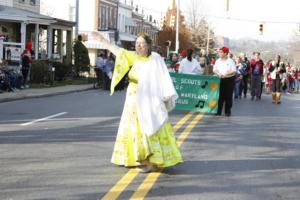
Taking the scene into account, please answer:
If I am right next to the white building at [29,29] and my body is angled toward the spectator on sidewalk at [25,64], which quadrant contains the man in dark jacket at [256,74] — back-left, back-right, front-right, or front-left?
front-left

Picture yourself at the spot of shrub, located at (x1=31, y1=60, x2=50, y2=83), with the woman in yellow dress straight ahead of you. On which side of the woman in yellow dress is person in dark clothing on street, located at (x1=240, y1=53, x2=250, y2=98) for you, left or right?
left

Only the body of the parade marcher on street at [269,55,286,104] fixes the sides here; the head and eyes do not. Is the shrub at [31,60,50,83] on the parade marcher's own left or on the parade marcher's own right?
on the parade marcher's own right

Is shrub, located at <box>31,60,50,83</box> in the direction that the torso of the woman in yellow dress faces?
no

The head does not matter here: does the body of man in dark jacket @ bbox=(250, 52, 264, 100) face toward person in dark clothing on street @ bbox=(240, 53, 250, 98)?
no

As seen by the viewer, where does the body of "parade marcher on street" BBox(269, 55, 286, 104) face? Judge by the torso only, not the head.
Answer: toward the camera

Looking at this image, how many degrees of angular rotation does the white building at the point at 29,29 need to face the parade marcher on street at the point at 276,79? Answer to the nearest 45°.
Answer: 0° — it already faces them

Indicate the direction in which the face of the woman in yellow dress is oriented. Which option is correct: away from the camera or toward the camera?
toward the camera

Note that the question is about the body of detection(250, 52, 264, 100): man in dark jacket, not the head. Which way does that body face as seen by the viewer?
toward the camera

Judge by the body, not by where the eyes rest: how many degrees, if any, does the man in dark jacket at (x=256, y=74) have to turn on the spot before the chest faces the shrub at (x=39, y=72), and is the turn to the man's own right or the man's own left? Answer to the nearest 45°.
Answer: approximately 90° to the man's own right

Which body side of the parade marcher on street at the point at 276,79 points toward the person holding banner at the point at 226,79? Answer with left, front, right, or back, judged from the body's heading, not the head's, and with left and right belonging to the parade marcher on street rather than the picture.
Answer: front

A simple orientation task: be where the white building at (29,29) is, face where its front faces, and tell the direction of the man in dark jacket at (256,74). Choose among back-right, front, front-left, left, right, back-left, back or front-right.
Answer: front

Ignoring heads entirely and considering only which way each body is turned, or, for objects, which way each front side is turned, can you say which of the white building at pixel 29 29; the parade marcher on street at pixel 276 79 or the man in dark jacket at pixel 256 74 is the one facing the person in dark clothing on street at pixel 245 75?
the white building

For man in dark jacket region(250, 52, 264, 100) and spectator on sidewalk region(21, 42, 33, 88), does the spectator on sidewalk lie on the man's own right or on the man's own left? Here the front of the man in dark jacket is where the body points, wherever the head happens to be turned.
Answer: on the man's own right

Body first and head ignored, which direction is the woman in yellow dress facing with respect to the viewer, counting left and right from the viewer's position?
facing the viewer and to the left of the viewer

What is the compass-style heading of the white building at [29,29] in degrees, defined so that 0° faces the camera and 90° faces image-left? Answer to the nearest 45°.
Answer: approximately 315°

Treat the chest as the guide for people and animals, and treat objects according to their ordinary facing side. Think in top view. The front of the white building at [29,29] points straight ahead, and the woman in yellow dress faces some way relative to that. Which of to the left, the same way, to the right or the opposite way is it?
to the right

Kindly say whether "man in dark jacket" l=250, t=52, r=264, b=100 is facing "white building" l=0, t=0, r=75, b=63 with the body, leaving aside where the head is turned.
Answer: no
